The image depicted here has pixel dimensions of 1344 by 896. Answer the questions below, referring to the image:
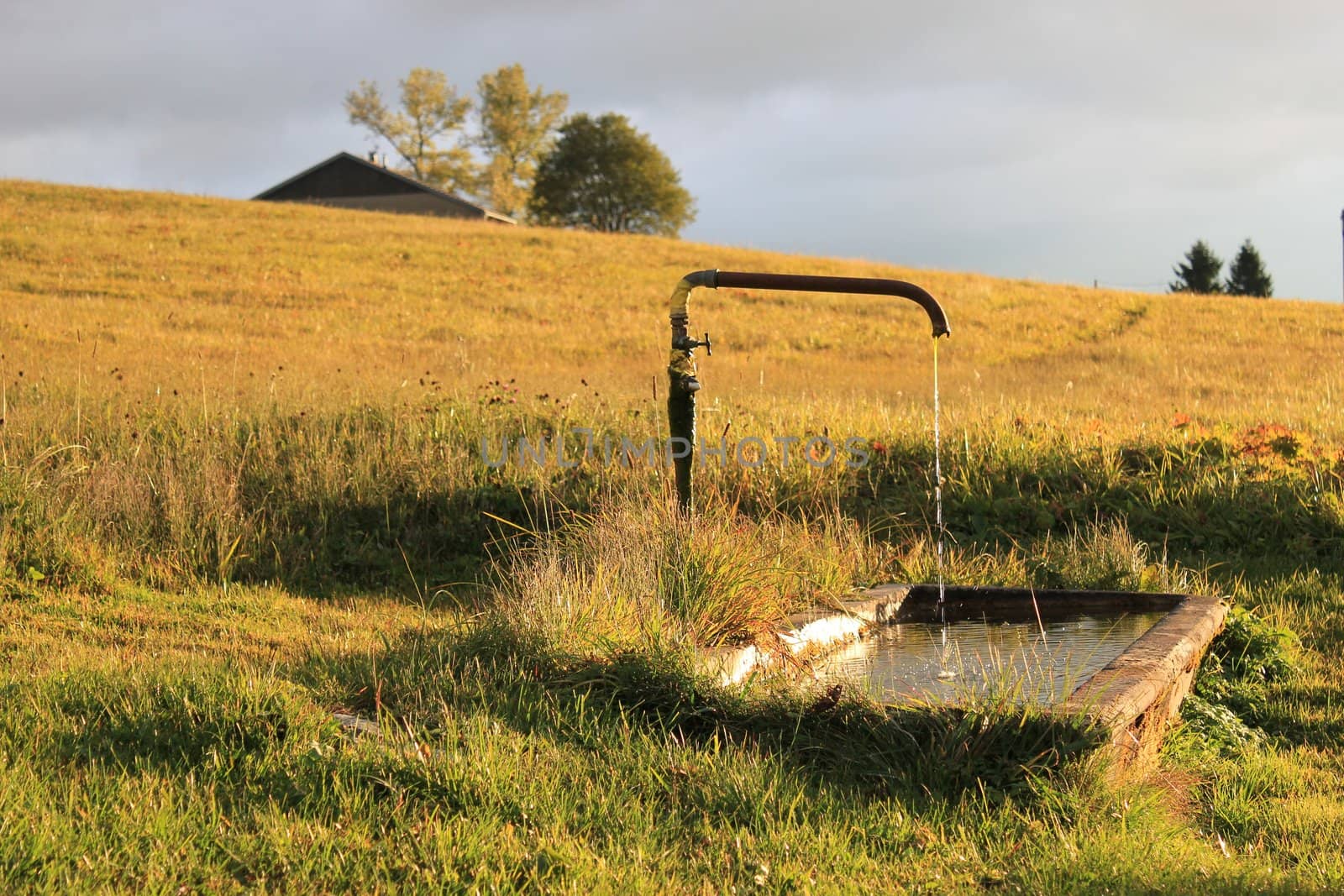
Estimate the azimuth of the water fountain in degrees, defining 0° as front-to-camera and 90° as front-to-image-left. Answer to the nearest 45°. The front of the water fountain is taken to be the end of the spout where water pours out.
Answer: approximately 270°

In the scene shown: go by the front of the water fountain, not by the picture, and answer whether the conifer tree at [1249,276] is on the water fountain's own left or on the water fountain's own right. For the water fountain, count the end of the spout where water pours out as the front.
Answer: on the water fountain's own left

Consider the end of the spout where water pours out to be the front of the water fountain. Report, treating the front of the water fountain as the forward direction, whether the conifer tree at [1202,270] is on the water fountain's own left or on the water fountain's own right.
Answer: on the water fountain's own left
